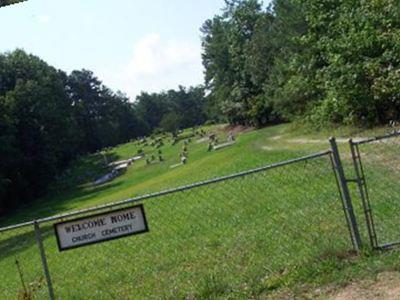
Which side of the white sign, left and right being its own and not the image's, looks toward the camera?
front

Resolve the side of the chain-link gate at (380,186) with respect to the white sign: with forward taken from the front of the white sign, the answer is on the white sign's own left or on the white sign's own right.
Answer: on the white sign's own left
